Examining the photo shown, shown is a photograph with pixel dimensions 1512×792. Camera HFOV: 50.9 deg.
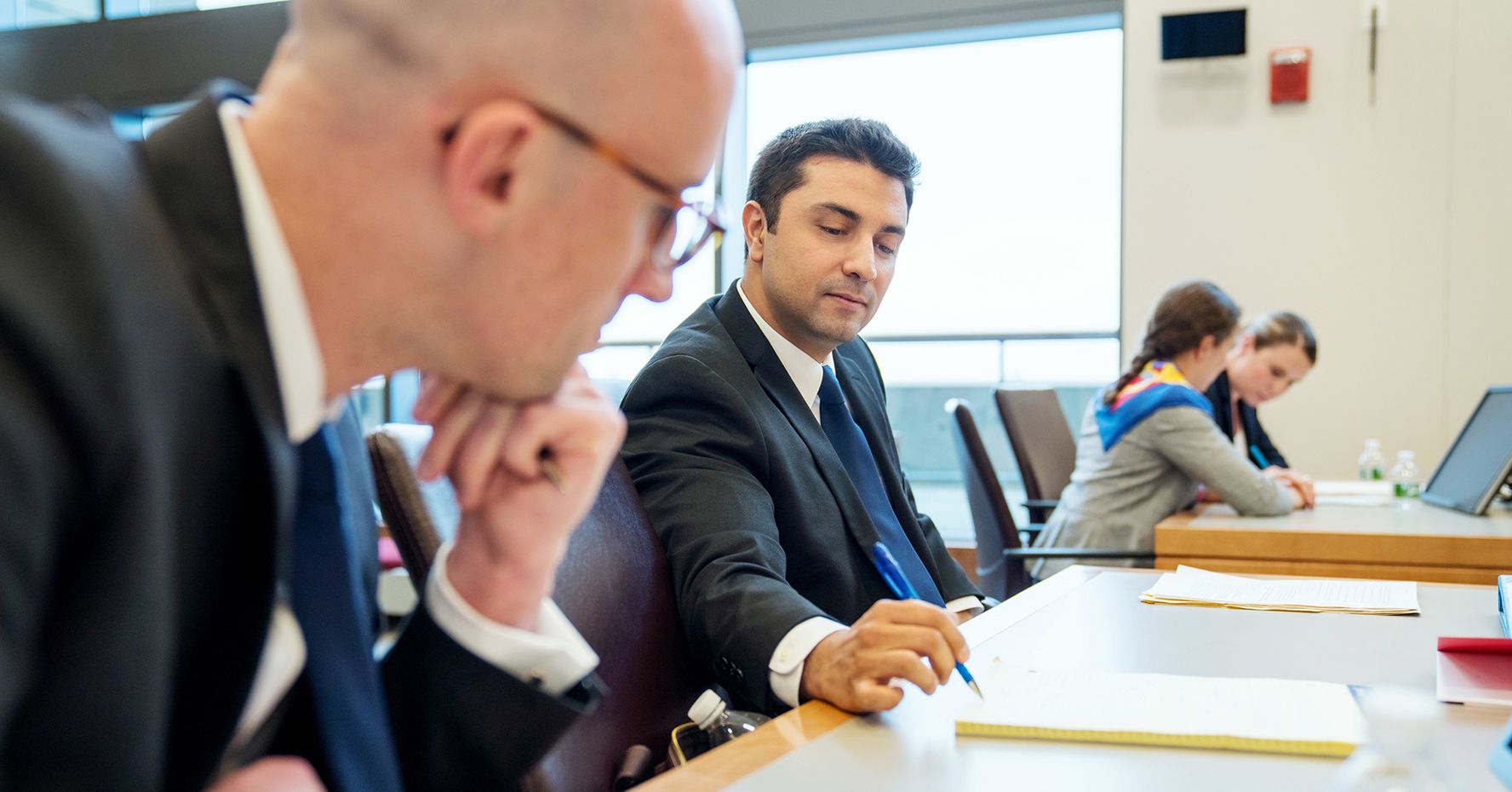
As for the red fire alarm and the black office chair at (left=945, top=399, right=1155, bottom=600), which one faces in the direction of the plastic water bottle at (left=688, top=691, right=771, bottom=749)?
the red fire alarm

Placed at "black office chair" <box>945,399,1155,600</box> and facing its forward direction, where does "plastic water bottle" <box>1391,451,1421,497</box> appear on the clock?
The plastic water bottle is roughly at 11 o'clock from the black office chair.

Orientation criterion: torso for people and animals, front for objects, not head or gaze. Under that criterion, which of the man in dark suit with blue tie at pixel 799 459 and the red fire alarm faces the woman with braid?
the red fire alarm

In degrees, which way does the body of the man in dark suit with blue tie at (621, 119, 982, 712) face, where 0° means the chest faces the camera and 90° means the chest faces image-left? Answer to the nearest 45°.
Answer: approximately 315°

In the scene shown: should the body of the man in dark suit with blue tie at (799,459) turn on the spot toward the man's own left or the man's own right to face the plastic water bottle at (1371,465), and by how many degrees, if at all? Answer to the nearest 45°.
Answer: approximately 90° to the man's own left

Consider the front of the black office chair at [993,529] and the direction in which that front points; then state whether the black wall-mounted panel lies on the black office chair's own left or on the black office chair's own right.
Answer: on the black office chair's own left

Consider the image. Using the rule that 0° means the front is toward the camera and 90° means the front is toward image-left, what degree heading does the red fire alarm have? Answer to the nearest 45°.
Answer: approximately 0°

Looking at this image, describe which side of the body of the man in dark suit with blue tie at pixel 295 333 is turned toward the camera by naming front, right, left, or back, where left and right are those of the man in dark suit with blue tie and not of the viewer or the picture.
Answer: right

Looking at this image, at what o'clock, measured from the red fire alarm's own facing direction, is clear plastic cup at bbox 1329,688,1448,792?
The clear plastic cup is roughly at 12 o'clock from the red fire alarm.

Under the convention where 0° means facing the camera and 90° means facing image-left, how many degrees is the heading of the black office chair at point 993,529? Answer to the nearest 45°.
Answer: approximately 270°
